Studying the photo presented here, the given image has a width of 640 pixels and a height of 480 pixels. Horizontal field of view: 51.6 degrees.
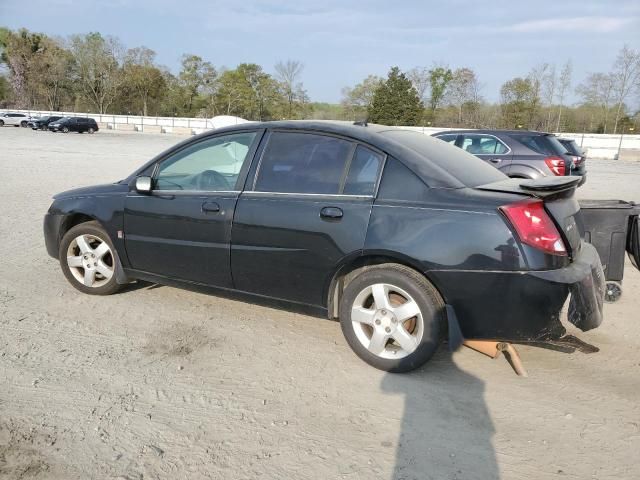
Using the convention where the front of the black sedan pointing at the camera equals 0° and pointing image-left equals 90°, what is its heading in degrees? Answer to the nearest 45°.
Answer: approximately 135°

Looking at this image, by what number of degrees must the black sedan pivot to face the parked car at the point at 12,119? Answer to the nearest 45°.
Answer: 0° — it already faces it

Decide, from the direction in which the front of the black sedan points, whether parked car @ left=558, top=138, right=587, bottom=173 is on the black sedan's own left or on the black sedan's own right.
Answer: on the black sedan's own right

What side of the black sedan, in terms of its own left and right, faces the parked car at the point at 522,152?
right

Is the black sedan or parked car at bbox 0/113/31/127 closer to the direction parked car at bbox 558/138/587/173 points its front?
the parked car

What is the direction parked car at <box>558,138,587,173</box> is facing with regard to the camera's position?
facing away from the viewer and to the left of the viewer
